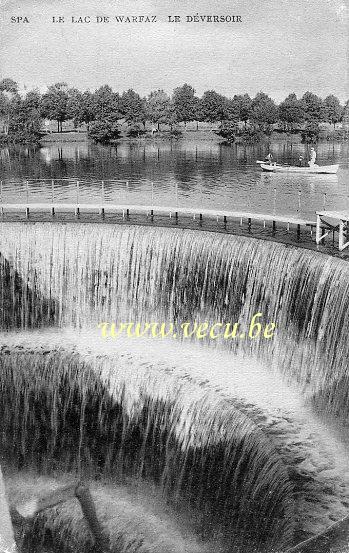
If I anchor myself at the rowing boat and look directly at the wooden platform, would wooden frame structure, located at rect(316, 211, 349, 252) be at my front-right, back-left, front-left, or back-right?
front-left
